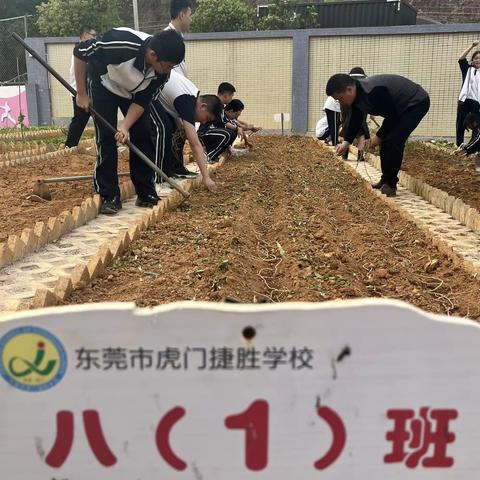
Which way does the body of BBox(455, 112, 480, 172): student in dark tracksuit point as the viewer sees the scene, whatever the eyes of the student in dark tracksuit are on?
to the viewer's left

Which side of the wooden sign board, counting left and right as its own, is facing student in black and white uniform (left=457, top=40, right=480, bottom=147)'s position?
back

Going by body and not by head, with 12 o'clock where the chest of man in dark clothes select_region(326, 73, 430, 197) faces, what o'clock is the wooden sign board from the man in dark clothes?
The wooden sign board is roughly at 9 o'clock from the man in dark clothes.

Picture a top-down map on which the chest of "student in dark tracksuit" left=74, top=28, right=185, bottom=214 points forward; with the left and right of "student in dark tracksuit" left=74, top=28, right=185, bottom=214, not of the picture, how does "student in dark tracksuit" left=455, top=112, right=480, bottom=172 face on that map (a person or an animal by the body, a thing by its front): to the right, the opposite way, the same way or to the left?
the opposite way

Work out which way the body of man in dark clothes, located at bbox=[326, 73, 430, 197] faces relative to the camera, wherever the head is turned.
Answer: to the viewer's left
